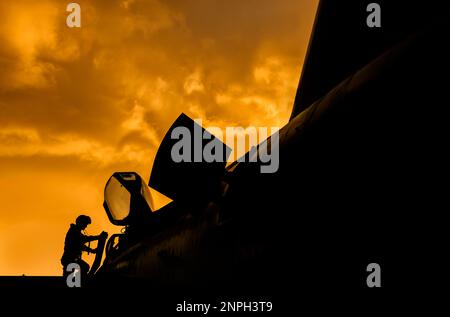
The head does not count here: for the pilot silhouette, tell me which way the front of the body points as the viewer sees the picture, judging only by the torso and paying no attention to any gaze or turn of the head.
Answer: to the viewer's right
